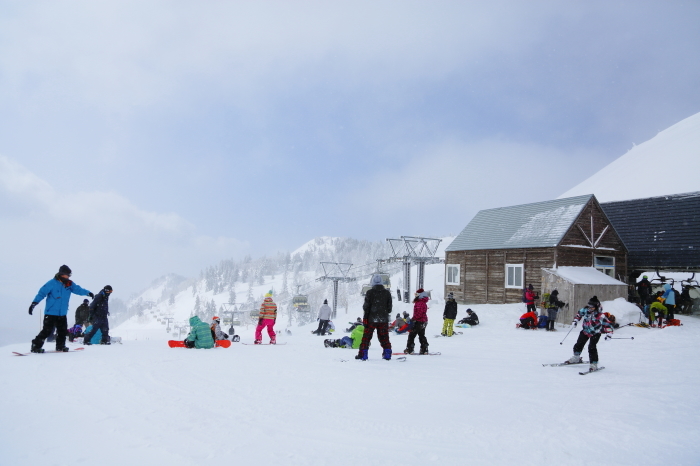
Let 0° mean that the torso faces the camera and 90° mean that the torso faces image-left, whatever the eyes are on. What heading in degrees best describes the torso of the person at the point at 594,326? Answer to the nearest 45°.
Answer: approximately 45°

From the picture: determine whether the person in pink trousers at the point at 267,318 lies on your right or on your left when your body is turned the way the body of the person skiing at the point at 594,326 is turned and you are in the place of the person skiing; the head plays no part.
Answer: on your right

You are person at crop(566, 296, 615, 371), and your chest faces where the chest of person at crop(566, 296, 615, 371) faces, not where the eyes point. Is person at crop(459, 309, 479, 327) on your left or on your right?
on your right

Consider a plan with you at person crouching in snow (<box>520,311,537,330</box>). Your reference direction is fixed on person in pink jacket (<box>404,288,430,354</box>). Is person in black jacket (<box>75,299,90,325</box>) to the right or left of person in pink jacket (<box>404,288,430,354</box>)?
right

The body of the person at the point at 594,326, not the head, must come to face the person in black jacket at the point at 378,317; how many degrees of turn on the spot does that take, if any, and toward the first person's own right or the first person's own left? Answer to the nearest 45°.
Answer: approximately 45° to the first person's own right

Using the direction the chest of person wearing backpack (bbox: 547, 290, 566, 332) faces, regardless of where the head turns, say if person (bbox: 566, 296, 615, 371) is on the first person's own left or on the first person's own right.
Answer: on the first person's own right

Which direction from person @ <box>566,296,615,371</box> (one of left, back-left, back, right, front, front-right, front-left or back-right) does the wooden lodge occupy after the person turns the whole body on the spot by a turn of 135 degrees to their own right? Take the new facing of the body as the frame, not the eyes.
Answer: front
